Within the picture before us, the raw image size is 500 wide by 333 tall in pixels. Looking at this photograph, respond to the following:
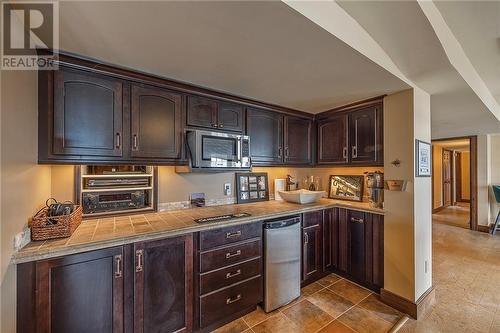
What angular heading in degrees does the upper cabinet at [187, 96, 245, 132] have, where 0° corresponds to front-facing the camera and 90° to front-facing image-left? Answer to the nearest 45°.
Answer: approximately 315°

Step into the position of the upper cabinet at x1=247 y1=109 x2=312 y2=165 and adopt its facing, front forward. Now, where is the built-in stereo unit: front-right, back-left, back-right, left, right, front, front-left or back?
right

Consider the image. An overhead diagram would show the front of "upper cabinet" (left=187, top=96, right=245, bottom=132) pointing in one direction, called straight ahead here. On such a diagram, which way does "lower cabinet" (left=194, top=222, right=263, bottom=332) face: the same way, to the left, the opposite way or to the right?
the same way

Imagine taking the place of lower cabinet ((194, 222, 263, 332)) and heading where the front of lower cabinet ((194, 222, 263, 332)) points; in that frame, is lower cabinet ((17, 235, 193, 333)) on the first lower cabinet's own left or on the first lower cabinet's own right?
on the first lower cabinet's own right

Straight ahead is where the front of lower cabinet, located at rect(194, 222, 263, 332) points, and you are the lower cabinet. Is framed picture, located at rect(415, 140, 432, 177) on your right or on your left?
on your left

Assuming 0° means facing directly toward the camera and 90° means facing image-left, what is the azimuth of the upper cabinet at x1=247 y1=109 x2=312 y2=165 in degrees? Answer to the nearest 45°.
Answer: approximately 315°

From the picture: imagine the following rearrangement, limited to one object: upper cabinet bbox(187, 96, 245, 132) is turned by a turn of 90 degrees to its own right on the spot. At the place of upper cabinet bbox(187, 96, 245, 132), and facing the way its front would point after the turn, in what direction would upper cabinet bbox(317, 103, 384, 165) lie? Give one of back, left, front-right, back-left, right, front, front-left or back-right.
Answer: back-left

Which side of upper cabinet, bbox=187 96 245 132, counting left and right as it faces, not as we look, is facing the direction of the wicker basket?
right

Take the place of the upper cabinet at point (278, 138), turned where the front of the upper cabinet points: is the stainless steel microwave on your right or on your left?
on your right

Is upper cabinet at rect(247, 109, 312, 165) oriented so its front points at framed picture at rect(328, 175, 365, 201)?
no

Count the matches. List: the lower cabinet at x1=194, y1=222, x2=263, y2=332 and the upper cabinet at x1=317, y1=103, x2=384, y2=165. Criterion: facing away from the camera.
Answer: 0

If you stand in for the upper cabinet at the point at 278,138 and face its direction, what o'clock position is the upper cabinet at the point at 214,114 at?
the upper cabinet at the point at 214,114 is roughly at 3 o'clock from the upper cabinet at the point at 278,138.

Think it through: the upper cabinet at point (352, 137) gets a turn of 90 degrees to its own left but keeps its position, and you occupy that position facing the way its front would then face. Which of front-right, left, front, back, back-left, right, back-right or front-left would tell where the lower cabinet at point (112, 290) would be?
right

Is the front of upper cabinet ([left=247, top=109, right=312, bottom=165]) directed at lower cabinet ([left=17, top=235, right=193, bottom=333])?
no

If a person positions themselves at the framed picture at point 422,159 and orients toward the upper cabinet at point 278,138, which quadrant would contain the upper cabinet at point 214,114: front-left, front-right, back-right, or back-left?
front-left

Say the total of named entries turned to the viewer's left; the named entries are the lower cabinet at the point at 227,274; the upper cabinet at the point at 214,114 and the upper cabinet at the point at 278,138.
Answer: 0
